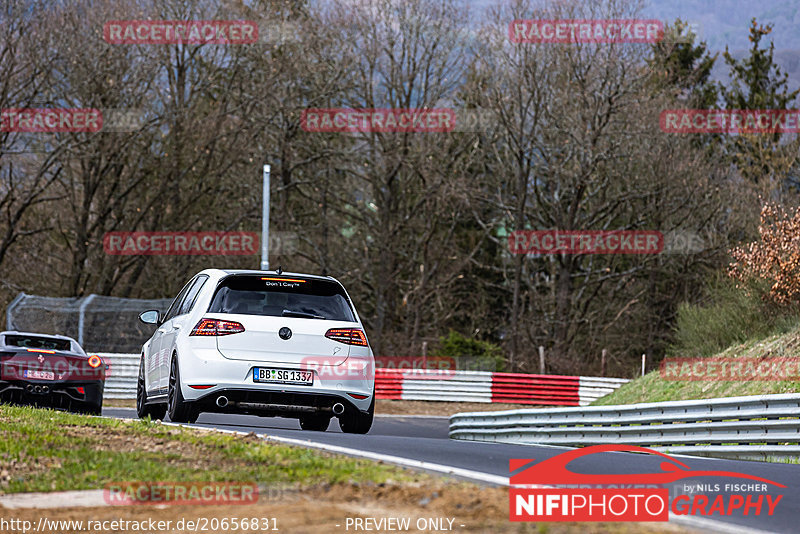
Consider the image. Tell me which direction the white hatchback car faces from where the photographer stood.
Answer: facing away from the viewer

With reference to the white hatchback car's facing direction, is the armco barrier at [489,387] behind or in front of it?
in front

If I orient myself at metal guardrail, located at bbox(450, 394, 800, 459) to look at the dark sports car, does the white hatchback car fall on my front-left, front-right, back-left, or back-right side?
front-left

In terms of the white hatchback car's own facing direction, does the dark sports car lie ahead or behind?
ahead

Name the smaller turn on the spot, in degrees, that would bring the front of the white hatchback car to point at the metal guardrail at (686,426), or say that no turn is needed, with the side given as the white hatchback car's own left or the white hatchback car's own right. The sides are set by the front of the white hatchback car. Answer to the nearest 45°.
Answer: approximately 90° to the white hatchback car's own right

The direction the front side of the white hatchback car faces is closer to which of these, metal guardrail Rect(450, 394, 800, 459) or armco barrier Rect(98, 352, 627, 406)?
the armco barrier
